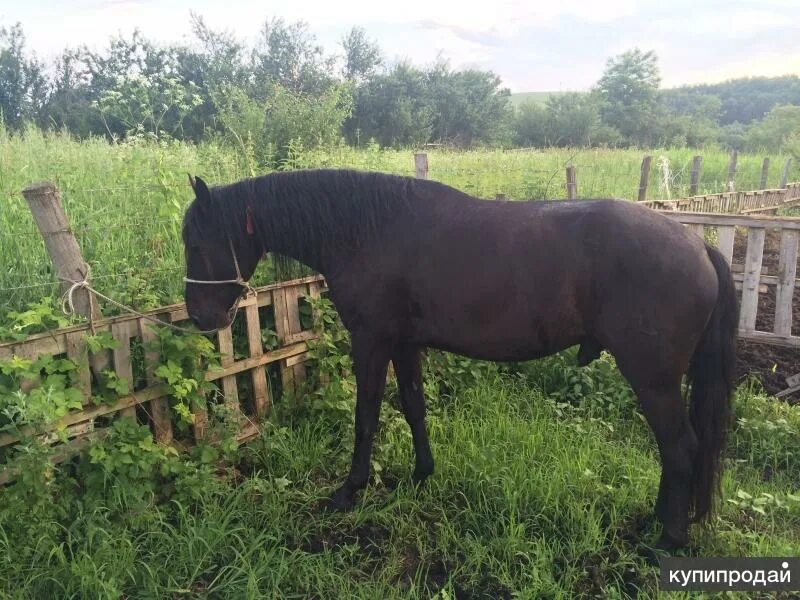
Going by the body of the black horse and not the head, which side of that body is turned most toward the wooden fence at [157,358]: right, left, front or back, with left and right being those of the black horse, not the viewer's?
front

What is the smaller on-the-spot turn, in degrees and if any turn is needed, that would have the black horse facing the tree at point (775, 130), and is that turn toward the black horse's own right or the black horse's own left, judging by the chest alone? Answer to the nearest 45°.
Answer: approximately 135° to the black horse's own right

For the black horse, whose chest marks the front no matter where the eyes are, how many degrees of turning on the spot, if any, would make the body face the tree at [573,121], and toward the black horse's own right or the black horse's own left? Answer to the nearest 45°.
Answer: approximately 90° to the black horse's own right

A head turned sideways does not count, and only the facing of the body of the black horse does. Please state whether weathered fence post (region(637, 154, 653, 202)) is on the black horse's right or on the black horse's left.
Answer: on the black horse's right

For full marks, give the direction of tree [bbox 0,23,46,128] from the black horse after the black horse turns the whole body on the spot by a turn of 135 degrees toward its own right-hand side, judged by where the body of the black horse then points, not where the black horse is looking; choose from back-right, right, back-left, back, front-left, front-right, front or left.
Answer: left

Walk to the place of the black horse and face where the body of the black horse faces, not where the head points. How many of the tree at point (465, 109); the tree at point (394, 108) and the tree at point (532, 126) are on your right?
3

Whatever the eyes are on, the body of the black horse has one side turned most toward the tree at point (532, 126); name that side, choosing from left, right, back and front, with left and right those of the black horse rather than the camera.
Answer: right

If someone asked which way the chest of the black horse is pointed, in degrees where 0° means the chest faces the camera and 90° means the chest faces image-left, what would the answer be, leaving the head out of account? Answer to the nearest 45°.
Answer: approximately 90°

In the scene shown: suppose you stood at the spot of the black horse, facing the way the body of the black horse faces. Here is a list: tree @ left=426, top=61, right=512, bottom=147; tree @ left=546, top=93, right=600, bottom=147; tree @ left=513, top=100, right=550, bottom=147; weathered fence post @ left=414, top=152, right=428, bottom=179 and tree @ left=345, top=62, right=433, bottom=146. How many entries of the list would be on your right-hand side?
5

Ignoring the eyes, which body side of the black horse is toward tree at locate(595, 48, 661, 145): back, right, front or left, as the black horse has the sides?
right

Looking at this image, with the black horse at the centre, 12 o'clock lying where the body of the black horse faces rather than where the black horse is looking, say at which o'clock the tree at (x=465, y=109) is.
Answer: The tree is roughly at 3 o'clock from the black horse.

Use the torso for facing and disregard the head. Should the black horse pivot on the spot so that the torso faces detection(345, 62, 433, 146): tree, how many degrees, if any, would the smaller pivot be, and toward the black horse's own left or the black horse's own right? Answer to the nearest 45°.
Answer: approximately 90° to the black horse's own right
